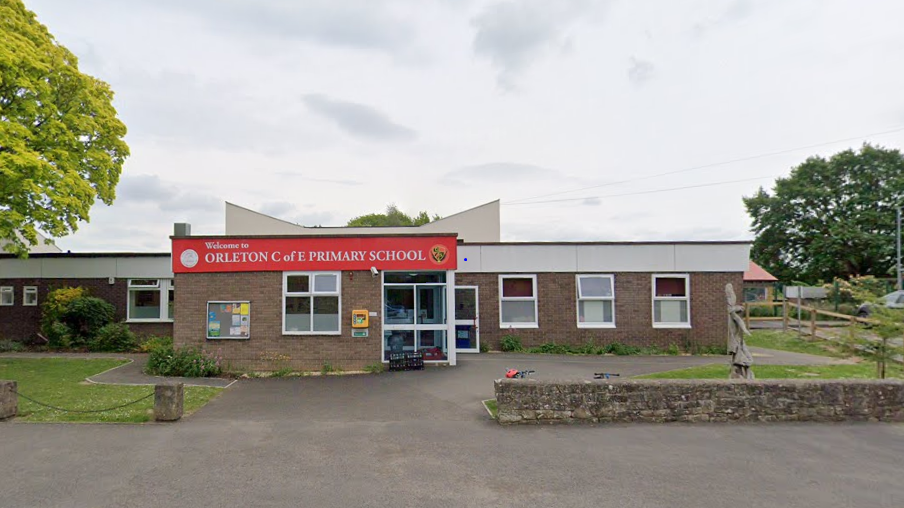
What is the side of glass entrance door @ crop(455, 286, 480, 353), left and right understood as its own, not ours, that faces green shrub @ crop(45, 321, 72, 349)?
right

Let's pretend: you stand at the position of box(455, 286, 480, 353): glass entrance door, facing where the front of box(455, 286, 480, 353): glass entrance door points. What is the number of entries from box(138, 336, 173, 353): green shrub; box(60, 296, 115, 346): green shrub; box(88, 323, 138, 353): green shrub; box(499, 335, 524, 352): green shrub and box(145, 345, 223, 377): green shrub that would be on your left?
1

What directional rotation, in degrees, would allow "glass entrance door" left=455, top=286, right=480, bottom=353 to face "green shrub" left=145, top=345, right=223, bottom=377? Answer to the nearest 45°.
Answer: approximately 45° to its right

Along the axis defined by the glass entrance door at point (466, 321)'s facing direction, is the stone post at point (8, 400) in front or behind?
in front

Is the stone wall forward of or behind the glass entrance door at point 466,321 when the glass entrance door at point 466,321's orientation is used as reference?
forward

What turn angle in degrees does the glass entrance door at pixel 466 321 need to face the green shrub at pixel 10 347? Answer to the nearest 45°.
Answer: approximately 90° to its right

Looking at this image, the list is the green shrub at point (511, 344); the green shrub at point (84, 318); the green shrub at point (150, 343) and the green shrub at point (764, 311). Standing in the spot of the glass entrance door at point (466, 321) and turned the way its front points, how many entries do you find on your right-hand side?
2

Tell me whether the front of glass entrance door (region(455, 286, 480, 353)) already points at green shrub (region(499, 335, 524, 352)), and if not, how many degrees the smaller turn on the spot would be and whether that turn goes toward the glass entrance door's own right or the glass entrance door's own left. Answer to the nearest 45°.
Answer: approximately 90° to the glass entrance door's own left

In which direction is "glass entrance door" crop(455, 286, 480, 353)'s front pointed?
toward the camera
